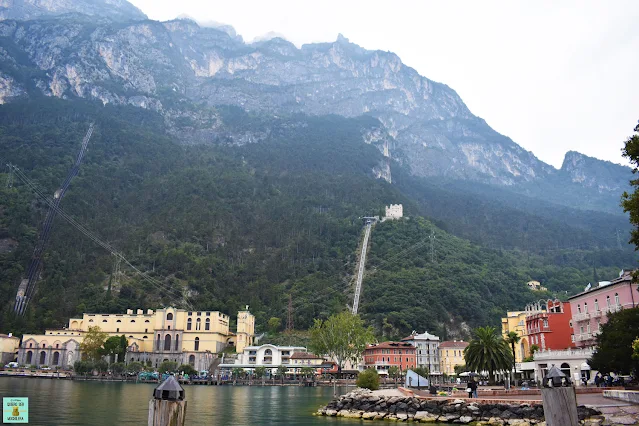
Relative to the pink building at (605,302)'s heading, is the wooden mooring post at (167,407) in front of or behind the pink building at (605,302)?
in front

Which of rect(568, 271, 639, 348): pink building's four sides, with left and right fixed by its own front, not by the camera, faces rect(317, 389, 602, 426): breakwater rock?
front

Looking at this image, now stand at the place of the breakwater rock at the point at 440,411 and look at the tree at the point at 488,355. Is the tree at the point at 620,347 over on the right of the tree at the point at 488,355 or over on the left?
right

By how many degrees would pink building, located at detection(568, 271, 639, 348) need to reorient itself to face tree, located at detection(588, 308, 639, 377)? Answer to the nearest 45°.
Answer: approximately 45° to its left

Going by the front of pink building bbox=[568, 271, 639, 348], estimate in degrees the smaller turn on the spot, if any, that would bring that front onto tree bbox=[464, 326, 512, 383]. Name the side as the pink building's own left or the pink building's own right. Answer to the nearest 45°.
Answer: approximately 45° to the pink building's own right

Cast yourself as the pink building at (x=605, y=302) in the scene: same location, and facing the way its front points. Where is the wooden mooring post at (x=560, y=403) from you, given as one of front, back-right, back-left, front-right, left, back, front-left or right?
front-left

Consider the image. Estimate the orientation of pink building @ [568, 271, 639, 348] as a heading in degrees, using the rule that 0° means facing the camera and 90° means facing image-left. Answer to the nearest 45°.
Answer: approximately 45°
